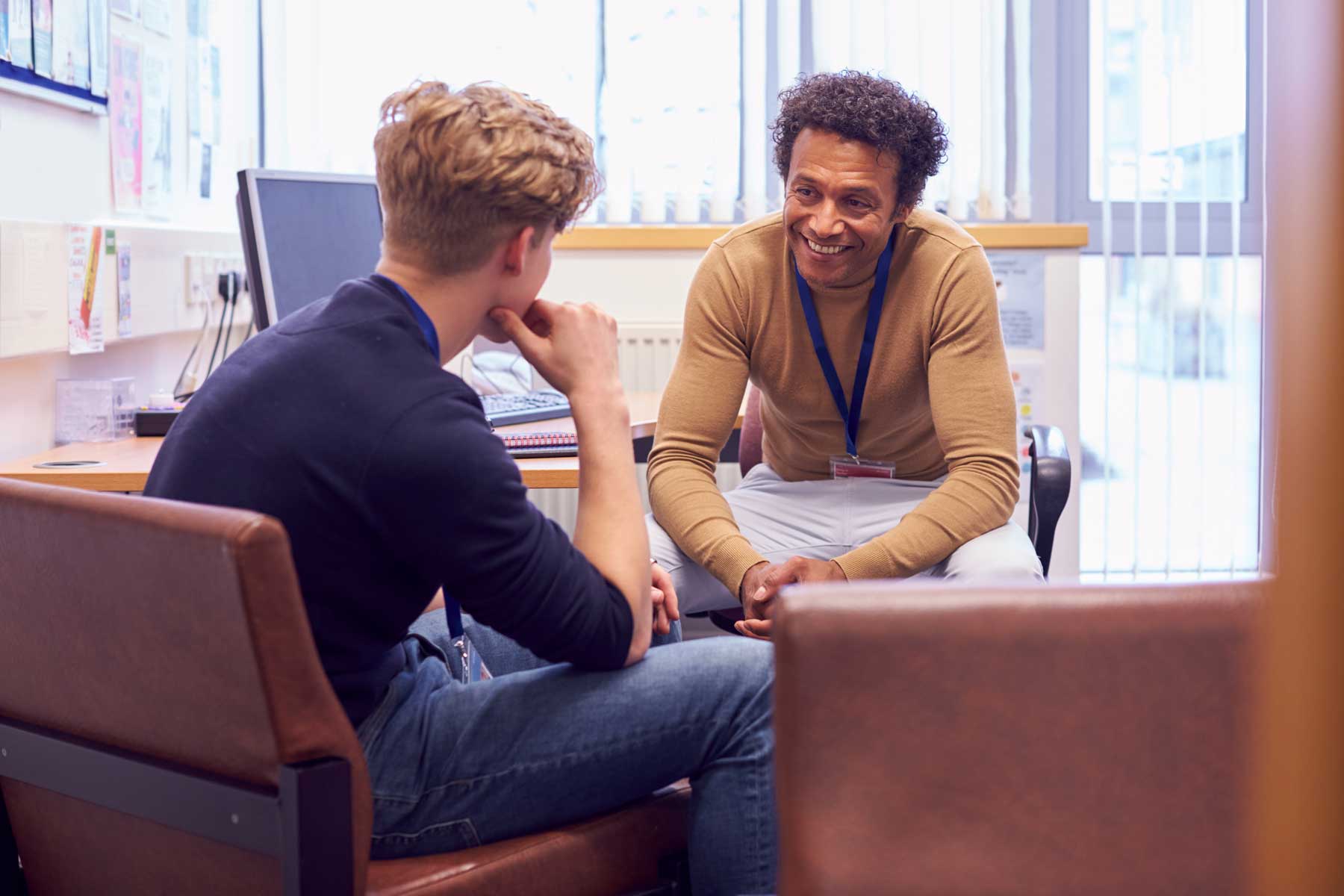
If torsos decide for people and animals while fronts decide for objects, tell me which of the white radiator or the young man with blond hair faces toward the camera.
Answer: the white radiator

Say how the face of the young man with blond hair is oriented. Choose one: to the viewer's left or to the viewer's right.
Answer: to the viewer's right

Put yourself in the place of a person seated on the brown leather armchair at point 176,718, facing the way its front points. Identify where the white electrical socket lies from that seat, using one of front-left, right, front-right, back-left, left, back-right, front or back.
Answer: front-left

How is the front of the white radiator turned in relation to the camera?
facing the viewer

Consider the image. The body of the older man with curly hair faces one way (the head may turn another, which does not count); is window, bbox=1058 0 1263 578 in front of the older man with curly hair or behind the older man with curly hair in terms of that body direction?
behind

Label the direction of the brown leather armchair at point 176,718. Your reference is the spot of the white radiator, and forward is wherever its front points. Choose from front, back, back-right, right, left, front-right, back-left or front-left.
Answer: front

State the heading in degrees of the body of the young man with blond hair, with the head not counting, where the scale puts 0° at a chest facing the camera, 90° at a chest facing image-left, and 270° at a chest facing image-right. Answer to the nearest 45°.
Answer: approximately 225°

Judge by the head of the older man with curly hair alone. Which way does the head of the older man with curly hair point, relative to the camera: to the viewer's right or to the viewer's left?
to the viewer's left

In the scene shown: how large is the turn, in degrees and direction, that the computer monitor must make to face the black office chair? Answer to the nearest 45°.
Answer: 0° — it already faces it

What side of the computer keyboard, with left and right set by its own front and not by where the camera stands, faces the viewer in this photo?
front

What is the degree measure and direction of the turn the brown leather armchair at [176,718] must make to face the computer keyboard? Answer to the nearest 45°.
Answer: approximately 45° to its left

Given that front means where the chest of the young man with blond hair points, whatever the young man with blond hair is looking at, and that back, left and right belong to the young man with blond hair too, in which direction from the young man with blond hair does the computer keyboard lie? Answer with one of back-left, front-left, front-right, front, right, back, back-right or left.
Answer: front-left

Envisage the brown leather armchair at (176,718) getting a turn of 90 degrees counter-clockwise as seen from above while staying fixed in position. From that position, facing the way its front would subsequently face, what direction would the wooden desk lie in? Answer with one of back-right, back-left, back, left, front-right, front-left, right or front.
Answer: front-right

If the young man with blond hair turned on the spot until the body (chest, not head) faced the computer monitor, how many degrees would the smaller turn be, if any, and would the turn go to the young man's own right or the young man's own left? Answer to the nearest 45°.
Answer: approximately 45° to the young man's own left
